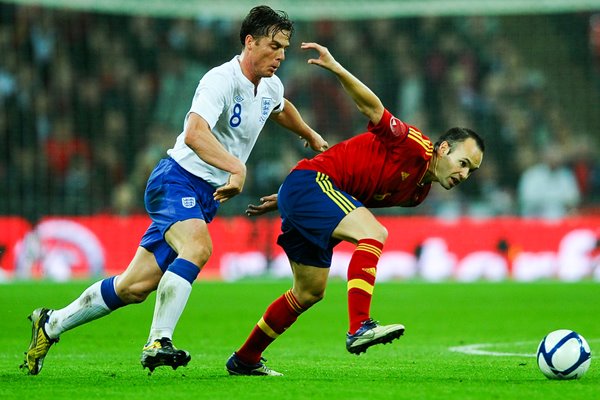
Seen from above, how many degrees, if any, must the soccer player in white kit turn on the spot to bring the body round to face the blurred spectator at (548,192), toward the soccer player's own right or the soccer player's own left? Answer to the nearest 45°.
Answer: approximately 90° to the soccer player's own left

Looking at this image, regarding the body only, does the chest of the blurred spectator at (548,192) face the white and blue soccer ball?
yes

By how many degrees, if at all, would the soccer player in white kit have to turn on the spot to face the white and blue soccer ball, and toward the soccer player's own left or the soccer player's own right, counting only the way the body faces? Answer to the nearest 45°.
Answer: approximately 45° to the soccer player's own left

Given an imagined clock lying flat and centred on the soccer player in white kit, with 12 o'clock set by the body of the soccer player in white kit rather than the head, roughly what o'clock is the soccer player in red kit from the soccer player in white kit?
The soccer player in red kit is roughly at 11 o'clock from the soccer player in white kit.

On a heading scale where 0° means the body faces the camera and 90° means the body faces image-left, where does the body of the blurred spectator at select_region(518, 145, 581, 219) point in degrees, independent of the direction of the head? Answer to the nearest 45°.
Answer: approximately 0°

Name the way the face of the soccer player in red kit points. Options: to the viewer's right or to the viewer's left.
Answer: to the viewer's right
